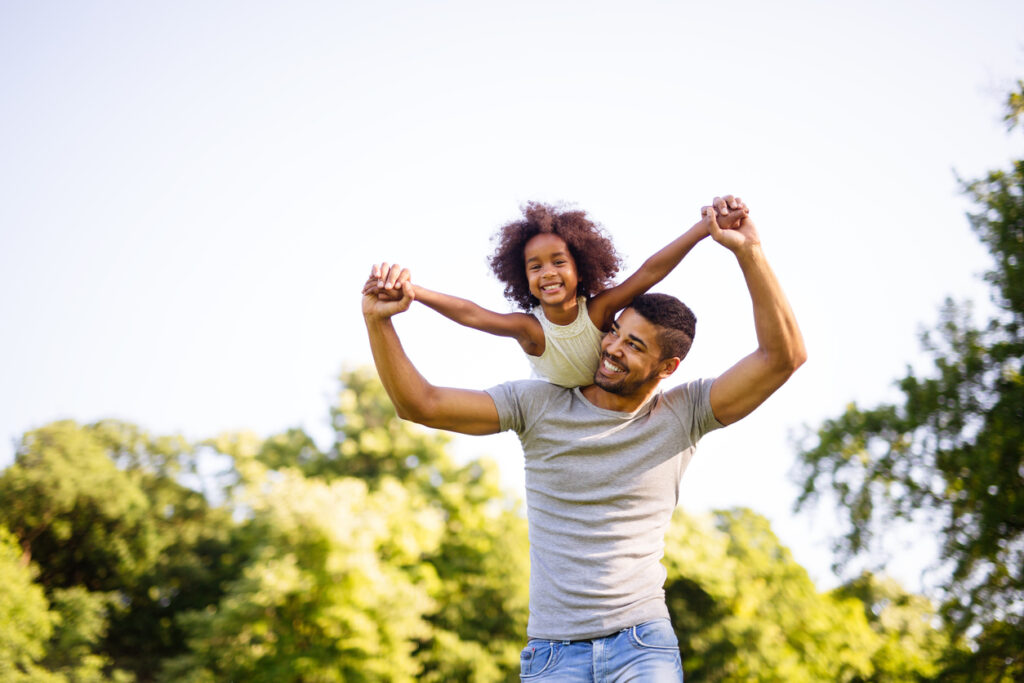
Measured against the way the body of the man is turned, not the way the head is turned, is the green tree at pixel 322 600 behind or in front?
behind

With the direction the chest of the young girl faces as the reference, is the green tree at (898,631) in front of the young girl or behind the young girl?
behind

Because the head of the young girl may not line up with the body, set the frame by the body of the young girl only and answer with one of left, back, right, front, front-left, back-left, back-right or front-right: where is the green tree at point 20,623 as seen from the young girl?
back-right

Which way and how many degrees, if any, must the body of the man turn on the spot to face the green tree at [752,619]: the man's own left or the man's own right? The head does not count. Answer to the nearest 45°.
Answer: approximately 180°

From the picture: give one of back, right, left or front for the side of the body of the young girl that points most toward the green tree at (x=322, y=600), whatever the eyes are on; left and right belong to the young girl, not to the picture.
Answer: back

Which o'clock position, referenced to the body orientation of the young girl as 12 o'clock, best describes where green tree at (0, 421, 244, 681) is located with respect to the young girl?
The green tree is roughly at 5 o'clock from the young girl.
